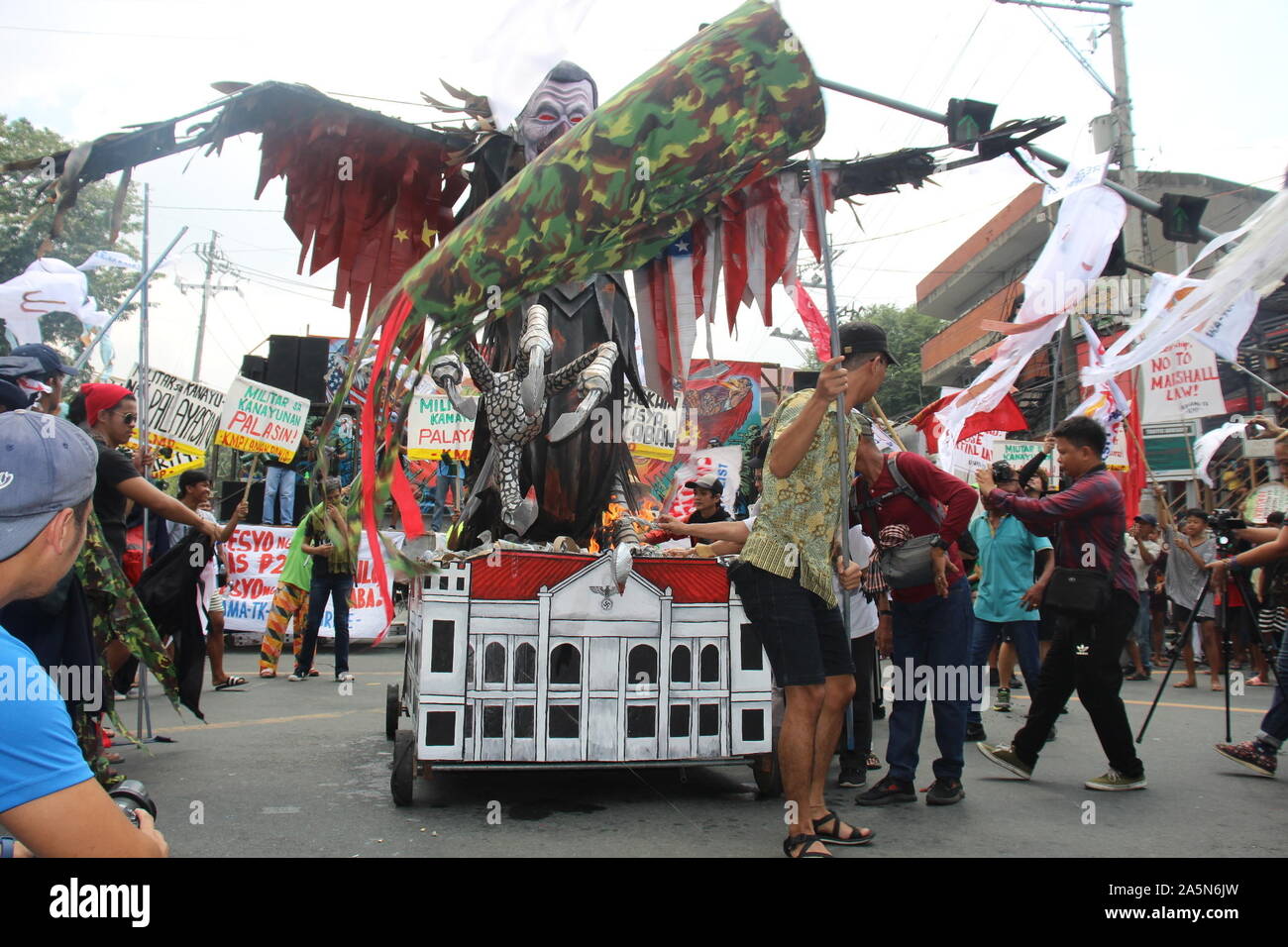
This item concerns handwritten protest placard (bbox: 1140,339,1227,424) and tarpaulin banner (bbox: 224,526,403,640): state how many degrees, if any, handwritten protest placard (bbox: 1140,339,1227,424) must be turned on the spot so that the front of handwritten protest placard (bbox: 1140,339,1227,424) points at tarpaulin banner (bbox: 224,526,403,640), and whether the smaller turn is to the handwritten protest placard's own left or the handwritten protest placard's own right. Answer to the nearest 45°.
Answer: approximately 90° to the handwritten protest placard's own right

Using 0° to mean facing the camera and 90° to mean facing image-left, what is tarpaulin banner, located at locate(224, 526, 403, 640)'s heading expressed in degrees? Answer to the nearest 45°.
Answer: approximately 0°

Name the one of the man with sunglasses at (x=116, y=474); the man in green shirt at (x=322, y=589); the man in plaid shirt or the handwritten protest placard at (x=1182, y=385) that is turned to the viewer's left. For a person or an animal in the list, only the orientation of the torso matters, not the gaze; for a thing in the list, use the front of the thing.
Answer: the man in plaid shirt

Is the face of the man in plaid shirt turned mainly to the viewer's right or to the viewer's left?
to the viewer's left

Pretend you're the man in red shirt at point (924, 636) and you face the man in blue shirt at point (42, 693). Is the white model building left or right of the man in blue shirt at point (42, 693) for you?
right

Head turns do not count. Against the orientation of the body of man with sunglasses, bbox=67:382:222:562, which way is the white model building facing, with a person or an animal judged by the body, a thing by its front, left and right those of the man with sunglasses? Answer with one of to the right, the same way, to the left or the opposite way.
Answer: to the right

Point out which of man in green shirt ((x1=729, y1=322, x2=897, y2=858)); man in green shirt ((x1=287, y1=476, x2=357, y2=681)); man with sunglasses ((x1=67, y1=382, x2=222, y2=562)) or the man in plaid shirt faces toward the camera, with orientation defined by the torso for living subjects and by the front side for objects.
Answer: man in green shirt ((x1=287, y1=476, x2=357, y2=681))
